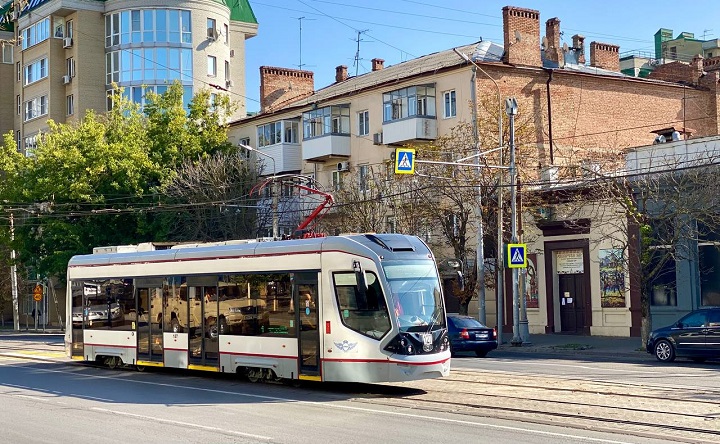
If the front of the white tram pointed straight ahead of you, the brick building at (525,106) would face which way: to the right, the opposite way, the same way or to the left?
to the right

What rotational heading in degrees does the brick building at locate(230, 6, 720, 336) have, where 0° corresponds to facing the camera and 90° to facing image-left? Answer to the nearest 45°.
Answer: approximately 45°

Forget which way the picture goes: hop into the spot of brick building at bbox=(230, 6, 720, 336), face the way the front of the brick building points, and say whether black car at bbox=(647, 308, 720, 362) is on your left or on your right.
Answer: on your left

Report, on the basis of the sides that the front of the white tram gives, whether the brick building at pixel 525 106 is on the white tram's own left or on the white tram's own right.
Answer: on the white tram's own left

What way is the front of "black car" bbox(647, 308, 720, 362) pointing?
to the viewer's left

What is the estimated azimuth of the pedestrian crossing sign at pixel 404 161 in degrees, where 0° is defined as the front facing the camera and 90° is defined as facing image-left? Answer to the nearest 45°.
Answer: approximately 0°

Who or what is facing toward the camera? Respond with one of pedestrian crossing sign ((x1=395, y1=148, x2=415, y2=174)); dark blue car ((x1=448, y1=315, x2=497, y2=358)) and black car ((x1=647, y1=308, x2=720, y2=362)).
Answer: the pedestrian crossing sign

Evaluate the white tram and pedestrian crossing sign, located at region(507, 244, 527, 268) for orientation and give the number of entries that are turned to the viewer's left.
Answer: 0

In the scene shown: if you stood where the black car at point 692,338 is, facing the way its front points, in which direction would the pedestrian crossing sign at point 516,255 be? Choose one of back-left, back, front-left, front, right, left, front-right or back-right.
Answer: front-right

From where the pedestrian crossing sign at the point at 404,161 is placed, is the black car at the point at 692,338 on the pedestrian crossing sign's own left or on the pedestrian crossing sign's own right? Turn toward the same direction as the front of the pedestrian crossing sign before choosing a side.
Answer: on the pedestrian crossing sign's own left

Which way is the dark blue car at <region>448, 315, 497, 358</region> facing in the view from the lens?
facing away from the viewer and to the left of the viewer

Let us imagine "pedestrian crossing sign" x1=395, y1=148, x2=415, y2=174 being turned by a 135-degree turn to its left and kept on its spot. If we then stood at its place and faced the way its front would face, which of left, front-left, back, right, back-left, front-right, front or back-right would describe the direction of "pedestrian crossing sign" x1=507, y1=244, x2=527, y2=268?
front
